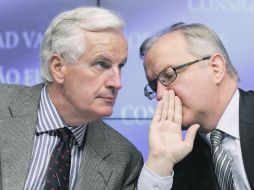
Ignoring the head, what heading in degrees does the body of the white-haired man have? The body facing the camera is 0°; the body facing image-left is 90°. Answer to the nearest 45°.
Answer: approximately 315°

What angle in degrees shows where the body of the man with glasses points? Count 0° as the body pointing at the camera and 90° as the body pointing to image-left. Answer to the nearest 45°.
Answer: approximately 45°

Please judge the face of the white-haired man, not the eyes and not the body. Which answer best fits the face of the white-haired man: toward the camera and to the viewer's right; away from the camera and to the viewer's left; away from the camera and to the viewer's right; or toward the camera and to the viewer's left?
toward the camera and to the viewer's right

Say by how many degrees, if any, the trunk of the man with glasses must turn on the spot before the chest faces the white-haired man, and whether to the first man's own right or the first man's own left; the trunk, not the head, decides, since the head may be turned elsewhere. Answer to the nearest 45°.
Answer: approximately 45° to the first man's own right

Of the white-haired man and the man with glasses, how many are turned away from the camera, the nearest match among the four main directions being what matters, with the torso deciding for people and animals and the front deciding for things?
0
